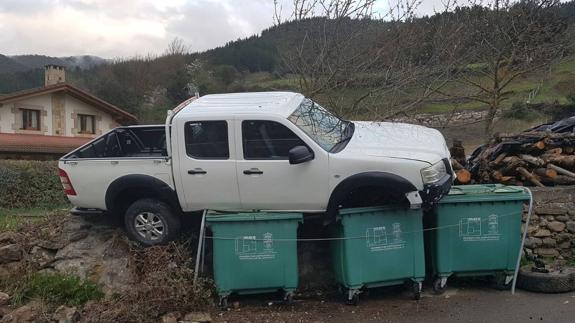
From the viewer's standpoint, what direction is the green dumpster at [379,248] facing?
toward the camera

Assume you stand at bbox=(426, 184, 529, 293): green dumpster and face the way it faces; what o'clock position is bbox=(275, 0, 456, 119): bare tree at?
The bare tree is roughly at 5 o'clock from the green dumpster.

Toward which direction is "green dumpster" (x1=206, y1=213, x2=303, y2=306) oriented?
toward the camera

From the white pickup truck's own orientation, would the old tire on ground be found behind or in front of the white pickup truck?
in front

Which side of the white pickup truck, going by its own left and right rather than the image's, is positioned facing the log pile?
front

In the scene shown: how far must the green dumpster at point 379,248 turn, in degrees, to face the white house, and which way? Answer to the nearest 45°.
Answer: approximately 135° to its right

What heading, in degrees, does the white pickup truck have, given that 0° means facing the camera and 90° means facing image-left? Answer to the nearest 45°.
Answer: approximately 270°

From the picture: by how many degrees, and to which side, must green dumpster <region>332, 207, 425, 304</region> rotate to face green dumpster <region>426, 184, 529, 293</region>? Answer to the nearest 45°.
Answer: approximately 90° to its left

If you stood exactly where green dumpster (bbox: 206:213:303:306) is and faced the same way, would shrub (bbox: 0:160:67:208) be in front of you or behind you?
behind

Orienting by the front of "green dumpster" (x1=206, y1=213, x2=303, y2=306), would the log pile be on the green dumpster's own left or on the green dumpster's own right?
on the green dumpster's own left

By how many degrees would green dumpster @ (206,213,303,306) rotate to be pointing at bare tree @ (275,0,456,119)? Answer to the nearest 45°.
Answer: approximately 135° to its left
